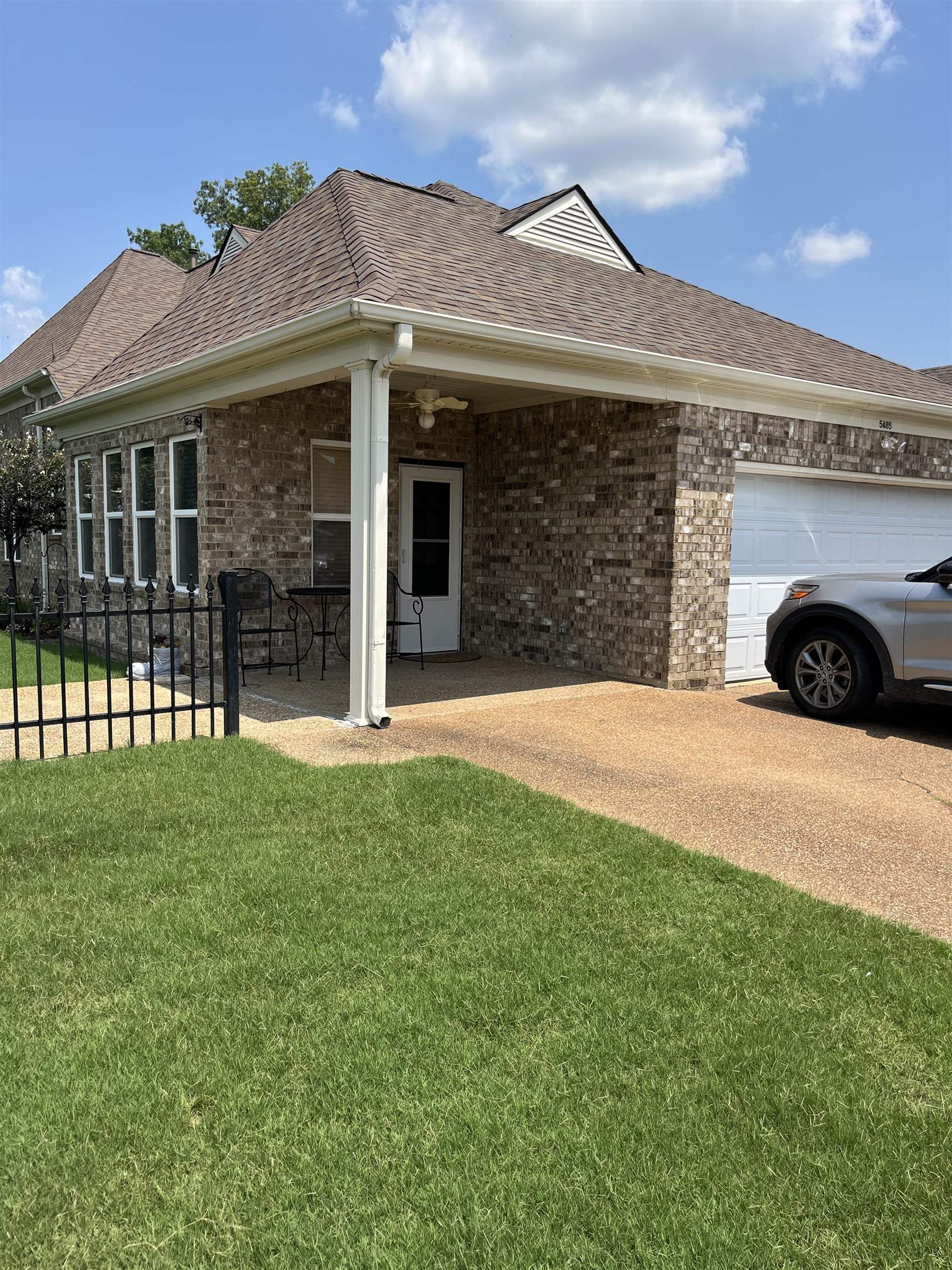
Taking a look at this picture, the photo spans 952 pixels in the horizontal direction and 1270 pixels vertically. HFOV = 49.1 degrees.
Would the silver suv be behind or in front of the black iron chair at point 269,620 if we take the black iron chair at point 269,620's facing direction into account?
in front

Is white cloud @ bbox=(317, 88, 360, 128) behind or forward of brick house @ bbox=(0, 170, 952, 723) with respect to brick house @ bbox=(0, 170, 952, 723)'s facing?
behind

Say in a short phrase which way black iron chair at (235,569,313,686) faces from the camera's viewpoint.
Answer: facing the viewer and to the right of the viewer

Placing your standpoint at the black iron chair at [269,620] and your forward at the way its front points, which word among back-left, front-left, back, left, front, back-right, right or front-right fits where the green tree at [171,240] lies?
back-left

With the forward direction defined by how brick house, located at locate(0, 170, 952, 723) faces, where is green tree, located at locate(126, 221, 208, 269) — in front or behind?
behind

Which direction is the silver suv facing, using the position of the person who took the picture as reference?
facing away from the viewer and to the left of the viewer

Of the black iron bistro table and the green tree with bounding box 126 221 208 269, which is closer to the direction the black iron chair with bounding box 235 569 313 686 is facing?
the black iron bistro table

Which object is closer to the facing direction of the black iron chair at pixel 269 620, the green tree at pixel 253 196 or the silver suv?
the silver suv

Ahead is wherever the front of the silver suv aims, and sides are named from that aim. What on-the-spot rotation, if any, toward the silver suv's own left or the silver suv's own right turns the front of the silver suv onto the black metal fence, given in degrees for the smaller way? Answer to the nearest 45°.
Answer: approximately 45° to the silver suv's own left
